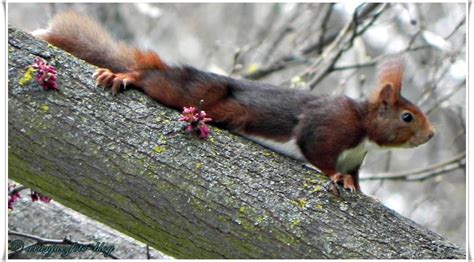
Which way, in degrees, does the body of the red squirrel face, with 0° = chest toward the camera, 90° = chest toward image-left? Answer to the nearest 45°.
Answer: approximately 270°

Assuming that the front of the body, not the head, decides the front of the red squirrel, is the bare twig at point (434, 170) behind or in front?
in front
